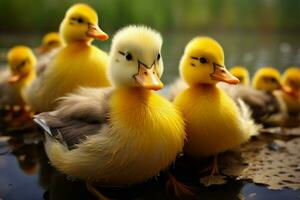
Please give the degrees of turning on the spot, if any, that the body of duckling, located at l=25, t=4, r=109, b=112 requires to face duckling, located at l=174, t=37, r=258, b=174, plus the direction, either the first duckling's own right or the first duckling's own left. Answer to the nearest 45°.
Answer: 0° — it already faces it

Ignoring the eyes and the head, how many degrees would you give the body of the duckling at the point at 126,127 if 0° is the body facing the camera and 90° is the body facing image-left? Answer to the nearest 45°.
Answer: approximately 315°

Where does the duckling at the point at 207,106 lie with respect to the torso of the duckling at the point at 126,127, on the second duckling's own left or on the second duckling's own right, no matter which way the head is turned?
on the second duckling's own left

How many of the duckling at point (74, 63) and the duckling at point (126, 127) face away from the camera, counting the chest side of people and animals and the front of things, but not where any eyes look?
0

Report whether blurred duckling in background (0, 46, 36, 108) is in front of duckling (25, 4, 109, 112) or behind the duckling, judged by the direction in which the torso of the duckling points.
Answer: behind

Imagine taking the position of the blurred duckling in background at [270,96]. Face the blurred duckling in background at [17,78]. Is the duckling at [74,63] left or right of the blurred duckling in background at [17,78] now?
left

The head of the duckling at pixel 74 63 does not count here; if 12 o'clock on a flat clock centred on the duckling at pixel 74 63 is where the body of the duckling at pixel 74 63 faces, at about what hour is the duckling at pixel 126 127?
the duckling at pixel 126 127 is roughly at 1 o'clock from the duckling at pixel 74 63.

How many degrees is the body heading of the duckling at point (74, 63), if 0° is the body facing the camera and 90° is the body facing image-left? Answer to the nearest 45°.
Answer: approximately 315°

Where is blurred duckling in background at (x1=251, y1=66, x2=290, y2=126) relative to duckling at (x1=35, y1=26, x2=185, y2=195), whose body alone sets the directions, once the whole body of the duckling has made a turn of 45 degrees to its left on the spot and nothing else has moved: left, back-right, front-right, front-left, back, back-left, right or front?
front-left

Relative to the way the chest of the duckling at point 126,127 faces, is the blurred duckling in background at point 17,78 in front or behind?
behind
